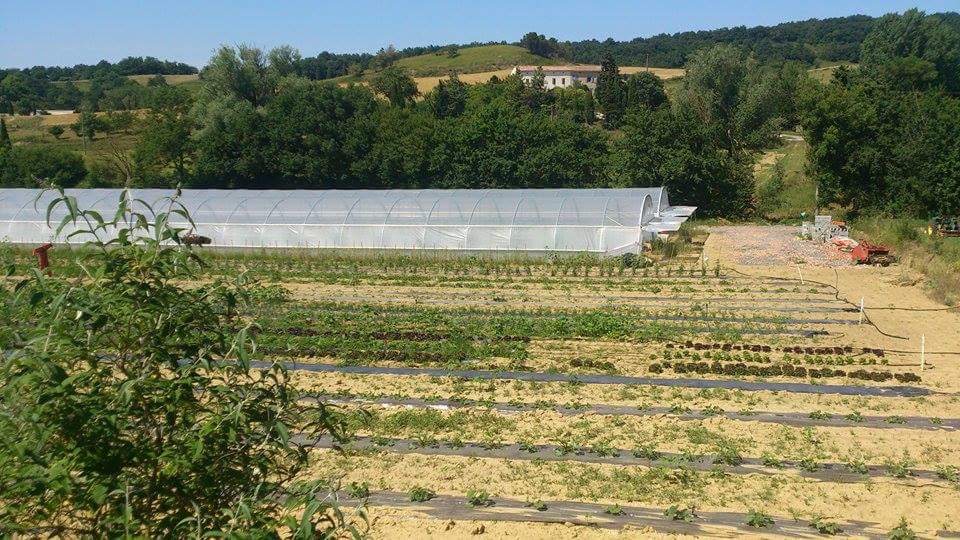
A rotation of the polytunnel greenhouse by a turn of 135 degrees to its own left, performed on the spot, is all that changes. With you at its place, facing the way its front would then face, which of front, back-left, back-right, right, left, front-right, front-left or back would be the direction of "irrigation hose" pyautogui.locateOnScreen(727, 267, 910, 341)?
back

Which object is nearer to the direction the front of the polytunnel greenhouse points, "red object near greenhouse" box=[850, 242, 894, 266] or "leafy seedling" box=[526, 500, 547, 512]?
the red object near greenhouse

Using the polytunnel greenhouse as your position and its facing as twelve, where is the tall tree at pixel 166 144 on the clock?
The tall tree is roughly at 8 o'clock from the polytunnel greenhouse.

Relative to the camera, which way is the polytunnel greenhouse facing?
to the viewer's right

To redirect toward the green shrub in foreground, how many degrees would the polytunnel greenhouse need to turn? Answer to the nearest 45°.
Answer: approximately 90° to its right

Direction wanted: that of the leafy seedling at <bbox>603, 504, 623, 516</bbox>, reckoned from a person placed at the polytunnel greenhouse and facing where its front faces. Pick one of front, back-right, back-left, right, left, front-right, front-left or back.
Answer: right

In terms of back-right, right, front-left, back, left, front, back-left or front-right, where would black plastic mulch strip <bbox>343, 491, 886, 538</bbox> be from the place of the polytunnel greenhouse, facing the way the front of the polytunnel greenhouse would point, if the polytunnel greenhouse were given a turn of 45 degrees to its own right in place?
front-right

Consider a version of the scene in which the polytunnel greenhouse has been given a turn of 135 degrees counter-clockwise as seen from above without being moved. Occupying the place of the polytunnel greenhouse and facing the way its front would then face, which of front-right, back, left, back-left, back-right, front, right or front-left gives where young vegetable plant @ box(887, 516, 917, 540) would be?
back-left

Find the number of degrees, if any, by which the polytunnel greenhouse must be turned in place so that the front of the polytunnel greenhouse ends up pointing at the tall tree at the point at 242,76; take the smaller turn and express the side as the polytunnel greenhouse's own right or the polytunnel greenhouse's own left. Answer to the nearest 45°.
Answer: approximately 90° to the polytunnel greenhouse's own left

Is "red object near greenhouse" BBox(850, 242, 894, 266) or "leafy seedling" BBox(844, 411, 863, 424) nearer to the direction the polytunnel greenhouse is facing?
the red object near greenhouse

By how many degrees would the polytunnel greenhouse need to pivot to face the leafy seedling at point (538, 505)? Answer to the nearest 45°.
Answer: approximately 90° to its right

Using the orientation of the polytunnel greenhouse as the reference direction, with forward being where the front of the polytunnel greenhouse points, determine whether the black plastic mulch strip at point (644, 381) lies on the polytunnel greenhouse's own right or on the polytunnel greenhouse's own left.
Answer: on the polytunnel greenhouse's own right

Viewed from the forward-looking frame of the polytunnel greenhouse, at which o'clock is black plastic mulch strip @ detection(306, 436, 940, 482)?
The black plastic mulch strip is roughly at 3 o'clock from the polytunnel greenhouse.

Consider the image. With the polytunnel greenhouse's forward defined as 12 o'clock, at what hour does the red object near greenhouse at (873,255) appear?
The red object near greenhouse is roughly at 1 o'clock from the polytunnel greenhouse.
